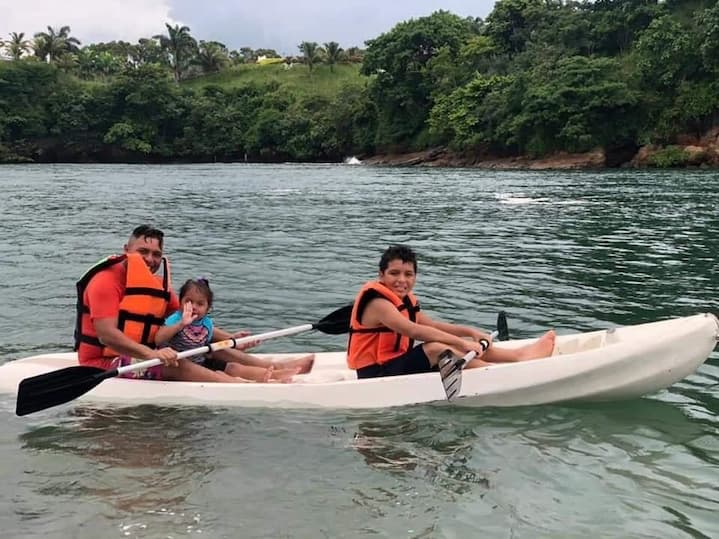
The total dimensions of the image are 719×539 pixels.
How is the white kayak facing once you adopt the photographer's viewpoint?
facing to the right of the viewer

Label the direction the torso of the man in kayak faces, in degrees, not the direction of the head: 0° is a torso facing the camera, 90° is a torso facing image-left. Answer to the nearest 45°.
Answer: approximately 315°

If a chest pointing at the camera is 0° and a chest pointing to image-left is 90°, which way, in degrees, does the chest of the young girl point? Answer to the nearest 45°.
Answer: approximately 315°

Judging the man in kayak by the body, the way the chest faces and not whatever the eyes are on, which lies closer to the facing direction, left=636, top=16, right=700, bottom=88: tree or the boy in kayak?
the boy in kayak

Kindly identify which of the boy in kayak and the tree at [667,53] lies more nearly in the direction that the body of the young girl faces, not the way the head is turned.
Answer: the boy in kayak

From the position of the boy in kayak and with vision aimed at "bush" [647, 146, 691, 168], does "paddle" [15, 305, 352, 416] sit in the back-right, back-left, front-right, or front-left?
back-left

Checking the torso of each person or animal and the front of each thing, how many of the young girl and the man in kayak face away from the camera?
0

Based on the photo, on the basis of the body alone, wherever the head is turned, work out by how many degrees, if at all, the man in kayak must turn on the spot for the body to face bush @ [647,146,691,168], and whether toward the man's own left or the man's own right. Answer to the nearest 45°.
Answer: approximately 90° to the man's own left
